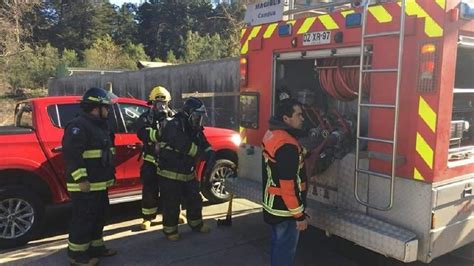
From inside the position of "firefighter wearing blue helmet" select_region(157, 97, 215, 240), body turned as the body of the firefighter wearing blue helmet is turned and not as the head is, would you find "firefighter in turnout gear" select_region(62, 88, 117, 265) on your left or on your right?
on your right

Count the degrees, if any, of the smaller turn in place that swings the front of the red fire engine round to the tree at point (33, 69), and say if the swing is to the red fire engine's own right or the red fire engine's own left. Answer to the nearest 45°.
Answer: approximately 90° to the red fire engine's own left

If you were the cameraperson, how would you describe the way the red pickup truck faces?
facing away from the viewer and to the right of the viewer

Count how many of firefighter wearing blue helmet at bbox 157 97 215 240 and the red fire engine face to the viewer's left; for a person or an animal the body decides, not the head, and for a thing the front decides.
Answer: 0

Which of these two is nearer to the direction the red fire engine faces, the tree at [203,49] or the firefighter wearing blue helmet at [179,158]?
the tree

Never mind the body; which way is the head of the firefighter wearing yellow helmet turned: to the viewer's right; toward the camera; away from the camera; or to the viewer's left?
toward the camera

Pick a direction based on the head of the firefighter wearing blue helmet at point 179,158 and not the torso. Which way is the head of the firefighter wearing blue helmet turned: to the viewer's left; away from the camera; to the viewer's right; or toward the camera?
to the viewer's right
